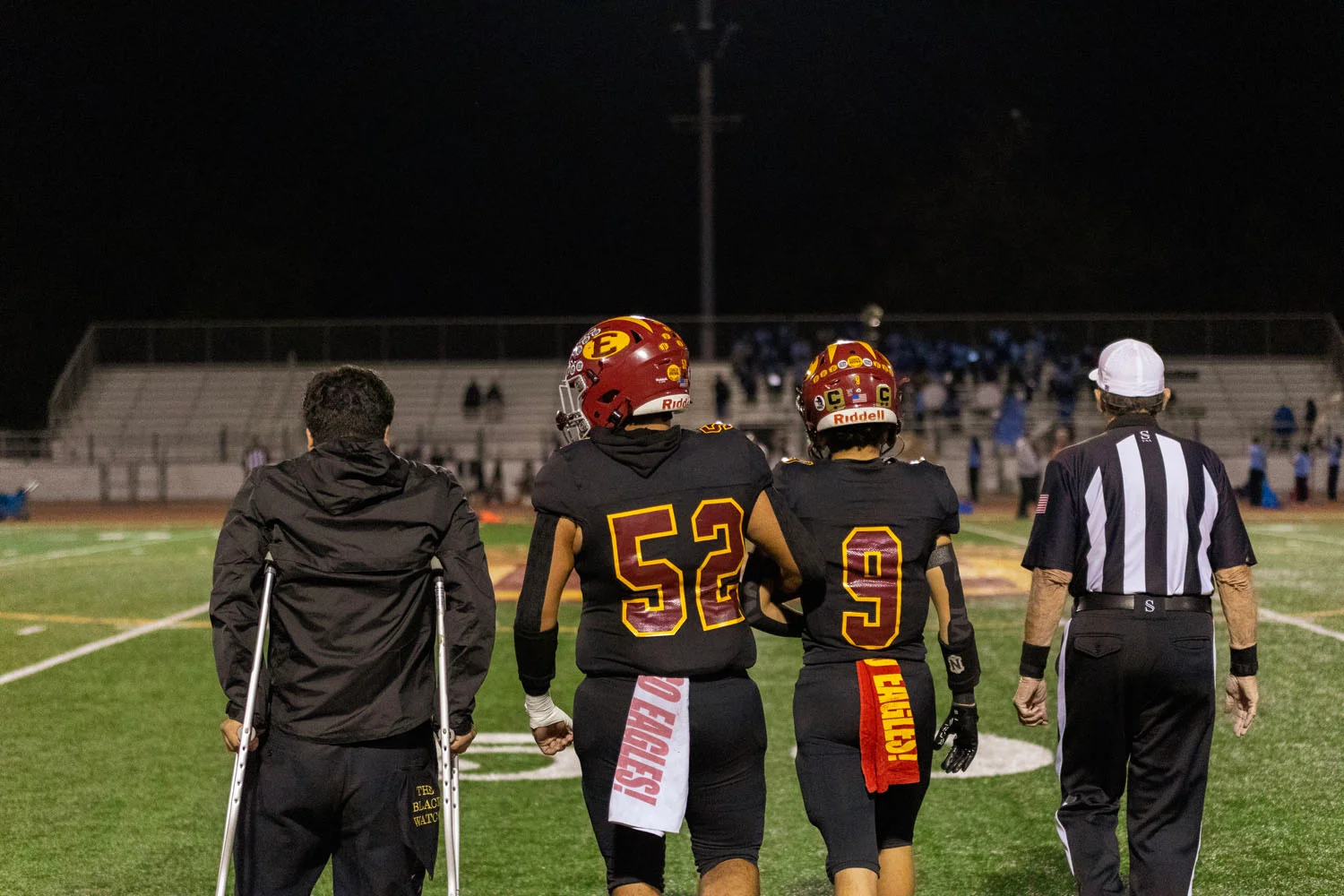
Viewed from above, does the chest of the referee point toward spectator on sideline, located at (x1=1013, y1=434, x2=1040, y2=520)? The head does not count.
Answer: yes

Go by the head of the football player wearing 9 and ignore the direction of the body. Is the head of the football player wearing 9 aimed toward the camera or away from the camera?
away from the camera

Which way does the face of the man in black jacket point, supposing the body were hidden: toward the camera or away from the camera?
away from the camera

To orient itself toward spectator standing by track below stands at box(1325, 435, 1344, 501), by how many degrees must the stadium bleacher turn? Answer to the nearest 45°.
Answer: approximately 90° to its left

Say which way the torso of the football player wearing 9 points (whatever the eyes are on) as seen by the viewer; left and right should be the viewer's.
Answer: facing away from the viewer

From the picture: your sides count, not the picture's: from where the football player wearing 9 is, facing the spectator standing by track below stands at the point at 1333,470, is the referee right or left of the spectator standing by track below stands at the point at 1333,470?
right

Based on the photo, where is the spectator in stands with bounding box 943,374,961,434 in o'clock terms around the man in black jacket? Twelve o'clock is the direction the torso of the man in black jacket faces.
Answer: The spectator in stands is roughly at 1 o'clock from the man in black jacket.

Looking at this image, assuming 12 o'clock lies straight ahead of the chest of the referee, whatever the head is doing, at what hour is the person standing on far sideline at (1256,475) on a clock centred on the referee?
The person standing on far sideline is roughly at 12 o'clock from the referee.

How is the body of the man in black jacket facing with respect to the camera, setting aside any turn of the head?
away from the camera

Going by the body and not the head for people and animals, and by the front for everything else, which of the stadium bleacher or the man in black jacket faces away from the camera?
the man in black jacket

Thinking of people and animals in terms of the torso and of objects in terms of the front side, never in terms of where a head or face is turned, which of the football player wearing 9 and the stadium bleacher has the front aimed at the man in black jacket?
the stadium bleacher

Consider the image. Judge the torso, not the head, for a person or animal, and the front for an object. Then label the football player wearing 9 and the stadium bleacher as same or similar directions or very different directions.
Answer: very different directions

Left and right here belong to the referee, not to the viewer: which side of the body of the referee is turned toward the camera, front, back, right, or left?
back
